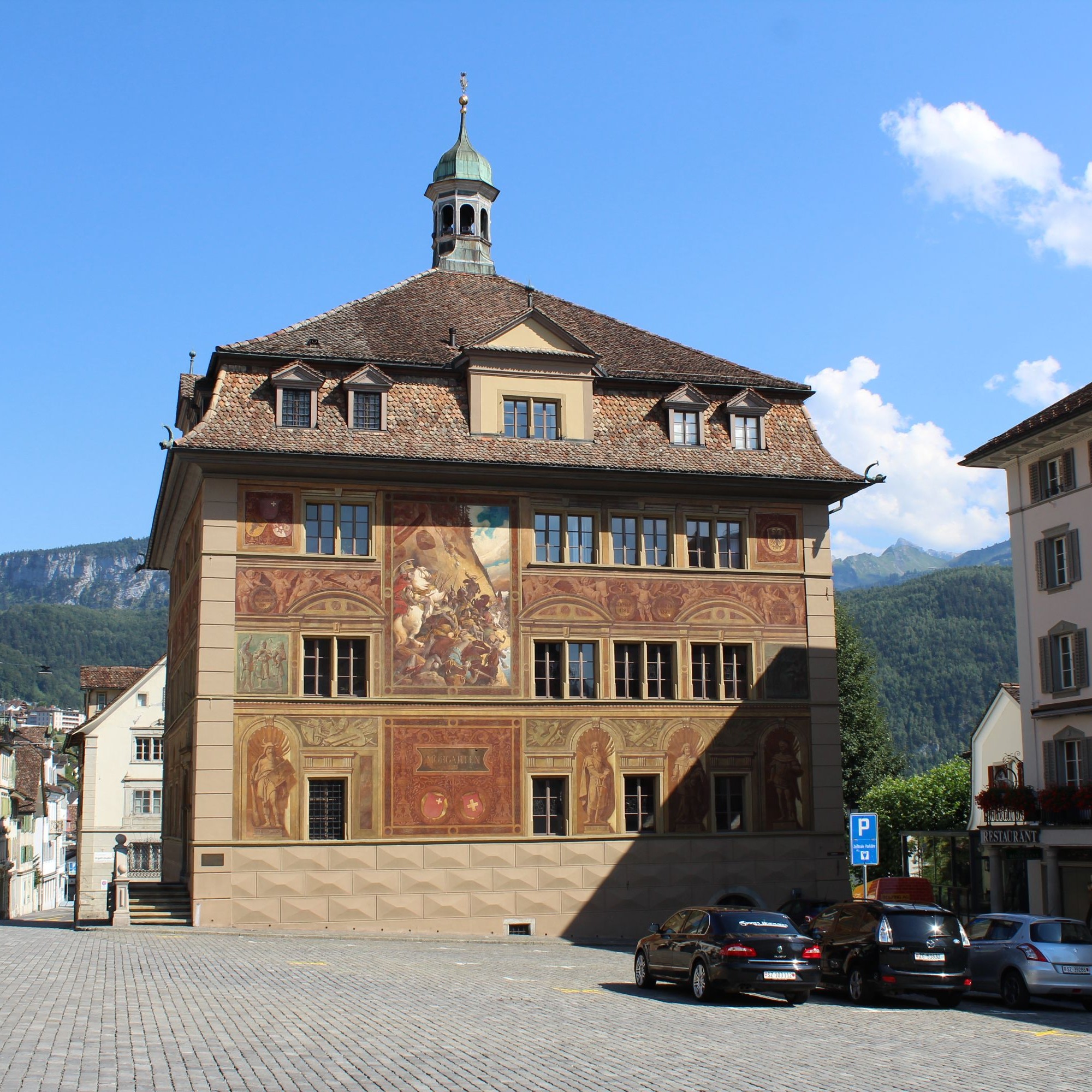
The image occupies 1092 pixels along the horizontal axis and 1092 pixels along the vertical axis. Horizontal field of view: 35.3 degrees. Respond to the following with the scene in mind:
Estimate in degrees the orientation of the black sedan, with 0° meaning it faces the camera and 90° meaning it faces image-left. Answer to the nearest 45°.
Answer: approximately 135°

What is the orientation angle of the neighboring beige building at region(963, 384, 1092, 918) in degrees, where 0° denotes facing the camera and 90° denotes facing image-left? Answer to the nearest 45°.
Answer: approximately 45°

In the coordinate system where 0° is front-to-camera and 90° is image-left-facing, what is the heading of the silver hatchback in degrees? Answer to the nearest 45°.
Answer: approximately 135°

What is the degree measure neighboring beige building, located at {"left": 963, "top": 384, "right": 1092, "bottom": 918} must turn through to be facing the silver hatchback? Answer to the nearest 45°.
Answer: approximately 45° to its left

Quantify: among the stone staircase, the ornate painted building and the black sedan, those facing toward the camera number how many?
2

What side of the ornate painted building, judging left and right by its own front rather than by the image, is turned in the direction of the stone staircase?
right

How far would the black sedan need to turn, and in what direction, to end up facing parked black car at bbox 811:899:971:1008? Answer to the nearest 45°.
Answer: approximately 90° to its right

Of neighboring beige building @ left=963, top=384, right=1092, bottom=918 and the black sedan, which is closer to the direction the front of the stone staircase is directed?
the black sedan

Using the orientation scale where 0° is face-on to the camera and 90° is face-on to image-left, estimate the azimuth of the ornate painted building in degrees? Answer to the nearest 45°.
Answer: approximately 0°
